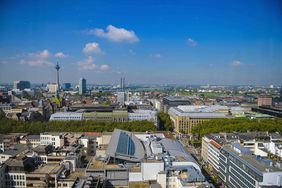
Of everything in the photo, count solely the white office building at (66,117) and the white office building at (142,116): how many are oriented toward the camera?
2

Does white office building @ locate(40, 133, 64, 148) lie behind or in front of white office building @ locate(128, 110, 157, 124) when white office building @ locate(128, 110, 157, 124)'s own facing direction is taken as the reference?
in front

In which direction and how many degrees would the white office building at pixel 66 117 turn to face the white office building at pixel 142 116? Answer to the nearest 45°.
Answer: approximately 90° to its left

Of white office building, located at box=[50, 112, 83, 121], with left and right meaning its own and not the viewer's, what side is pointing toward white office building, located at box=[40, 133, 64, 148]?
front

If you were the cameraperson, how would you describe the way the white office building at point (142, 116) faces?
facing the viewer

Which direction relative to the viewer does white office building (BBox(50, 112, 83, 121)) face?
toward the camera

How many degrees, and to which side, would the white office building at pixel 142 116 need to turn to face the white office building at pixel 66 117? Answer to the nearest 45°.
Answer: approximately 90° to its right
